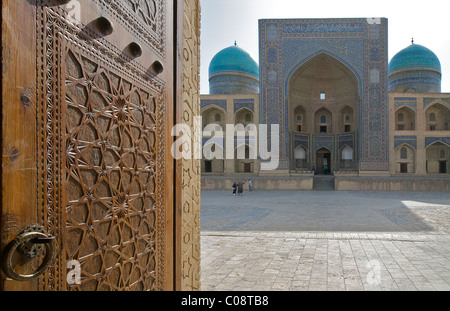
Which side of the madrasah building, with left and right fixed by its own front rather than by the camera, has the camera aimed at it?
front

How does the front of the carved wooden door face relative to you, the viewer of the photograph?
facing the viewer and to the right of the viewer

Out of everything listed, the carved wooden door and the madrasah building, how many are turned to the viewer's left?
0

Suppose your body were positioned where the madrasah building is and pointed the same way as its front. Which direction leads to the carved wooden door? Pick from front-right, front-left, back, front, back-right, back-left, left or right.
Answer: front
